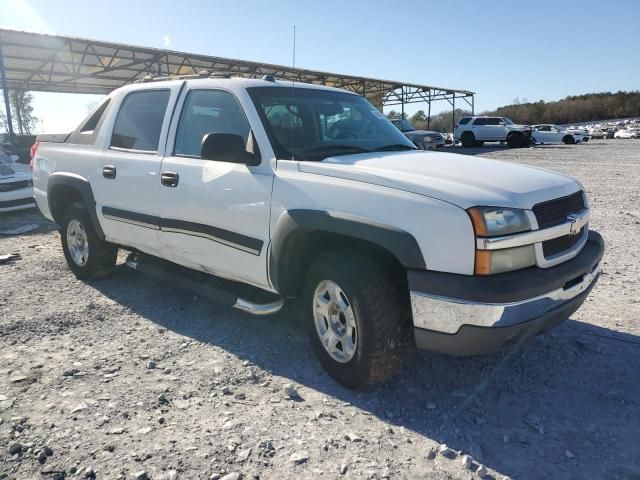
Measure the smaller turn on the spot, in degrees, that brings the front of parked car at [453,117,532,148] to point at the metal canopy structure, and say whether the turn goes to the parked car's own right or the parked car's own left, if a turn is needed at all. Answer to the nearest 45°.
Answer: approximately 135° to the parked car's own right

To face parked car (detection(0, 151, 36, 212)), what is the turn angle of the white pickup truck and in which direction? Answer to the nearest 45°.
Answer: approximately 180°

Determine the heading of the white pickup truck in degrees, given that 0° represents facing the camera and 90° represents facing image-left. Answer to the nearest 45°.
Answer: approximately 315°

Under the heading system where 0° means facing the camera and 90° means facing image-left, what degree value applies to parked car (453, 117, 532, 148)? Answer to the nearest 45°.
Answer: approximately 270°

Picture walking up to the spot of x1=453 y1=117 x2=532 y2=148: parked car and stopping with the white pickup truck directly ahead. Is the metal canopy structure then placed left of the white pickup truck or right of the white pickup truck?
right

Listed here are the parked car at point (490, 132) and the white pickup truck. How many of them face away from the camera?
0

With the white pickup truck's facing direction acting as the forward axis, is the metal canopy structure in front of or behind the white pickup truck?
behind

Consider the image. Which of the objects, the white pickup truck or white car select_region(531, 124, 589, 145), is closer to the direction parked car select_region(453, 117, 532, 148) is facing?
the white car

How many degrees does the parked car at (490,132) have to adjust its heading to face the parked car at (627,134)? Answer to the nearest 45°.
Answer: approximately 45° to its left

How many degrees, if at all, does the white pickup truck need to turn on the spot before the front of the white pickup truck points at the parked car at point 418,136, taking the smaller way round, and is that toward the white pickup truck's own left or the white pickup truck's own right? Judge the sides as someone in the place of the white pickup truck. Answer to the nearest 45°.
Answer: approximately 135° to the white pickup truck's own left

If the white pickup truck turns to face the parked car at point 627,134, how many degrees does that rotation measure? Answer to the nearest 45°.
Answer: approximately 90° to its left
